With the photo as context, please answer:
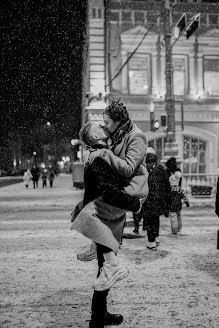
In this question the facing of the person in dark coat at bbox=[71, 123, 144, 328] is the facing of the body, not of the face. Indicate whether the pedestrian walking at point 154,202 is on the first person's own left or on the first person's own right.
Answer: on the first person's own left

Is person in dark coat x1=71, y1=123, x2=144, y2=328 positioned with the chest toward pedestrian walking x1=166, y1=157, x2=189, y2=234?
no

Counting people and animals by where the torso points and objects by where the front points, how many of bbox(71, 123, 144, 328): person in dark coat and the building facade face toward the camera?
1

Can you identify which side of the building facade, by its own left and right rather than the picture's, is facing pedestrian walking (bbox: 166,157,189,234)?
front

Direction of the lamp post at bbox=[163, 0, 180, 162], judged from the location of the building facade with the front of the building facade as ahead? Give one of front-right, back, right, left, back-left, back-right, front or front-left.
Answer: front

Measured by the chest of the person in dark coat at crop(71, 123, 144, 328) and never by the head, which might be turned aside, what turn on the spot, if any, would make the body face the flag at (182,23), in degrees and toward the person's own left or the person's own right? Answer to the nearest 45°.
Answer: approximately 90° to the person's own left

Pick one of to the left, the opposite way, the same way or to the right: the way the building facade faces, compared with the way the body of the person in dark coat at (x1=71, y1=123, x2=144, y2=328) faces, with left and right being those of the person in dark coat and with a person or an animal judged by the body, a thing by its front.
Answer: to the right

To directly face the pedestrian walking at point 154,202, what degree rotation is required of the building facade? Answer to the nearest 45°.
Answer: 0° — it already faces them

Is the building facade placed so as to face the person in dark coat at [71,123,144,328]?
yes

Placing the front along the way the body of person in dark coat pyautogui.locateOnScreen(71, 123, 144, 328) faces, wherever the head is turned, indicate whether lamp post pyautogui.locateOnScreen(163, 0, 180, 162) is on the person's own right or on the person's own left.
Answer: on the person's own left

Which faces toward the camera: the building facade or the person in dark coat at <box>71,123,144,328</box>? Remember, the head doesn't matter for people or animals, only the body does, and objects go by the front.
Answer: the building facade

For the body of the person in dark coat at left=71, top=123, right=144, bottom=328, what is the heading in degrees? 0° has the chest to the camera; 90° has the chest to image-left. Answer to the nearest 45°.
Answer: approximately 270°

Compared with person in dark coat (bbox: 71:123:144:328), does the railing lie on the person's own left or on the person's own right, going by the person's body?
on the person's own left

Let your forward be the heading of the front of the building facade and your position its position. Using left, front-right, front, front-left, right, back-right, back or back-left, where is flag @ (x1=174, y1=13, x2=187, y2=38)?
front

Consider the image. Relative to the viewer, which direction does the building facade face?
toward the camera
